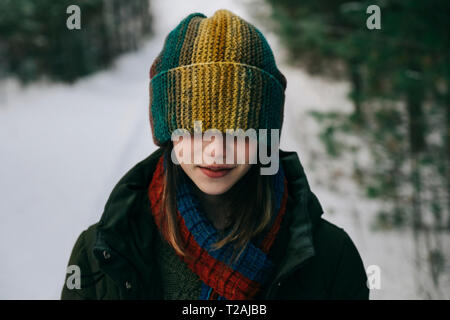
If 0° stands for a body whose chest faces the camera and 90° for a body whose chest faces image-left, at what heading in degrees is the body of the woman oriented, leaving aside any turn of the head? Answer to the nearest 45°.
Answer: approximately 0°
